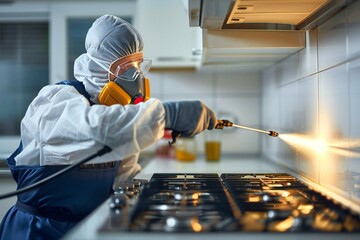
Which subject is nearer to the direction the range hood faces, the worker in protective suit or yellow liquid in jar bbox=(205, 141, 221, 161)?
the worker in protective suit

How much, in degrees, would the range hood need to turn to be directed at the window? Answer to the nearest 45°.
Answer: approximately 45° to its right

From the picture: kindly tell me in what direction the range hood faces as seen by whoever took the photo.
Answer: facing to the left of the viewer

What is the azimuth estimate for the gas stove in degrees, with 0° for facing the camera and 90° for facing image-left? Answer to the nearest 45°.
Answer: approximately 90°

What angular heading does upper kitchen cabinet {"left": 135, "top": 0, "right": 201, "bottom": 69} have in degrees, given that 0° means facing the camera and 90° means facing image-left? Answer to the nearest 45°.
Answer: approximately 0°

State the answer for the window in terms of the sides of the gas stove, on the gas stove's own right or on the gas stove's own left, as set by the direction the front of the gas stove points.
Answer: on the gas stove's own right
